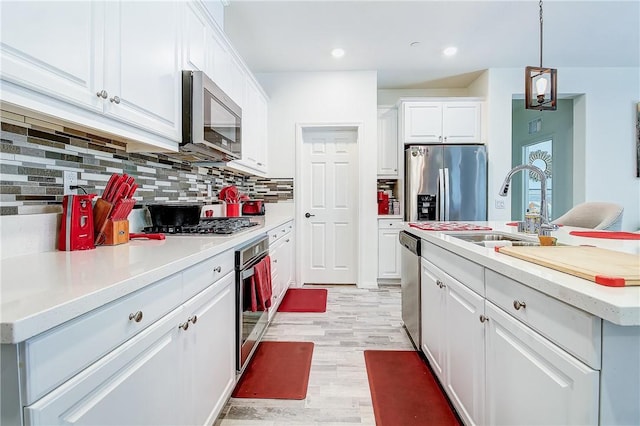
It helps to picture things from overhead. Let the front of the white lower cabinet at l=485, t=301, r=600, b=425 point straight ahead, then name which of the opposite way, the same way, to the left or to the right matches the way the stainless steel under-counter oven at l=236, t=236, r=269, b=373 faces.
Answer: the opposite way

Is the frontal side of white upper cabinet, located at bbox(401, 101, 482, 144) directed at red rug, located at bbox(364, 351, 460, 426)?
yes

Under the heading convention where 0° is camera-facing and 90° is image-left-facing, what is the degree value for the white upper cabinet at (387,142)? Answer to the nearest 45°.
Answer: approximately 0°

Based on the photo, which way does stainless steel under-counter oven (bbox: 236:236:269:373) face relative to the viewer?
to the viewer's right

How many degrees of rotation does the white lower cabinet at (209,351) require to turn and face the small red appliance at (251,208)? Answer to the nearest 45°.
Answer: approximately 135° to its left

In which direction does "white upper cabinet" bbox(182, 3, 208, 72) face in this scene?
to the viewer's right

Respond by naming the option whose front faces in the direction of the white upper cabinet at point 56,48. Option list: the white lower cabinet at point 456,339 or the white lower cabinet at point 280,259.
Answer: the white lower cabinet at point 456,339

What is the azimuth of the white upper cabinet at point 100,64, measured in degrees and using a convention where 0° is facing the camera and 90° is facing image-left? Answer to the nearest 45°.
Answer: approximately 315°

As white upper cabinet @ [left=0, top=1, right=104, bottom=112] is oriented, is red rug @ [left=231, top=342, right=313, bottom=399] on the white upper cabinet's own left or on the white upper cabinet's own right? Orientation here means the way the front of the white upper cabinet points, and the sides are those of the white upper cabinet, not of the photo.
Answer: on the white upper cabinet's own left

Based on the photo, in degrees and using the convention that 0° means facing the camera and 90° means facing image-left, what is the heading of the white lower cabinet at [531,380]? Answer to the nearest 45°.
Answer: approximately 45°

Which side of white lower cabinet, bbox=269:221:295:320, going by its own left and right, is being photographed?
right
